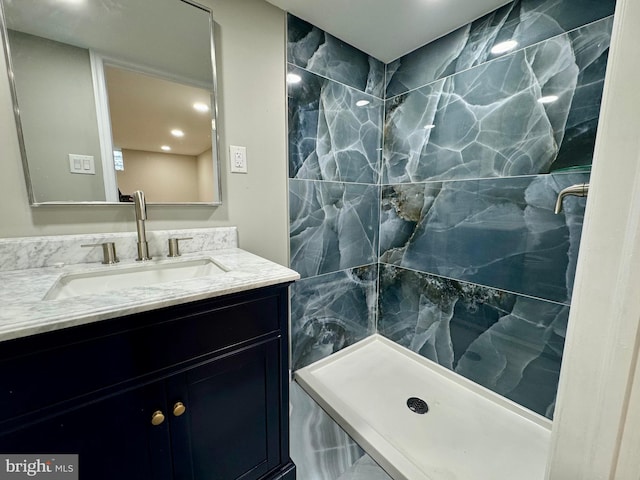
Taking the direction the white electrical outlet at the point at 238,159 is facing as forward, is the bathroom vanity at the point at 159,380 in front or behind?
in front

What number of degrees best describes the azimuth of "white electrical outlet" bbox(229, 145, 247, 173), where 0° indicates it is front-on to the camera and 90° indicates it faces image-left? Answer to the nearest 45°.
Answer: approximately 0°
